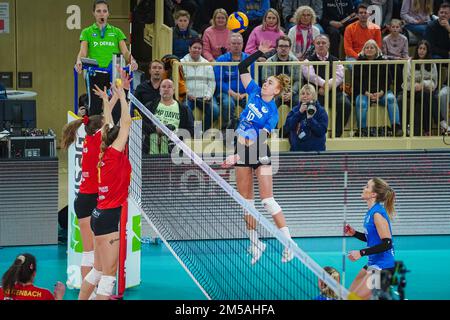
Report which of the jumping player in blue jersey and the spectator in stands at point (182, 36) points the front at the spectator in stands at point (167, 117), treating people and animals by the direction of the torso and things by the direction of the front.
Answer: the spectator in stands at point (182, 36)

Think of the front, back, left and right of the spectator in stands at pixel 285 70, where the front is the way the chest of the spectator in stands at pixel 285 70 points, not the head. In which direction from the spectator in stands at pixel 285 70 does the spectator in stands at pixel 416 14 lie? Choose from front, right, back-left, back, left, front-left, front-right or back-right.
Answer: back-left

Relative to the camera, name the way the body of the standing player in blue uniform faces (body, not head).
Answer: to the viewer's left

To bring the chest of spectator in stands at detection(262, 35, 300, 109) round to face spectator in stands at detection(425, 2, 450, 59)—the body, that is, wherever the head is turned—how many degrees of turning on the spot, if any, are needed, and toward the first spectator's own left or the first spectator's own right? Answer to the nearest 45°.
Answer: approximately 135° to the first spectator's own left

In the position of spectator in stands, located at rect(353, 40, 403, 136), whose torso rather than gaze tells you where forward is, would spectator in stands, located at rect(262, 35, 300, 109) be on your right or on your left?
on your right

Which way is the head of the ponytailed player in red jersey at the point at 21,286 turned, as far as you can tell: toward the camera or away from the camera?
away from the camera

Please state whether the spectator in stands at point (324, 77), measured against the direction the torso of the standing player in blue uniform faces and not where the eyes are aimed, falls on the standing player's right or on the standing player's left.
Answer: on the standing player's right

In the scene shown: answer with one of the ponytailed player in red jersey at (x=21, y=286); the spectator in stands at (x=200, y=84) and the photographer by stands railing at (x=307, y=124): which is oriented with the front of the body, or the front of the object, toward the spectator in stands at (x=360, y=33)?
the ponytailed player in red jersey

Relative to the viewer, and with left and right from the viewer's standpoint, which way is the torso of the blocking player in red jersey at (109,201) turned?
facing away from the viewer and to the right of the viewer

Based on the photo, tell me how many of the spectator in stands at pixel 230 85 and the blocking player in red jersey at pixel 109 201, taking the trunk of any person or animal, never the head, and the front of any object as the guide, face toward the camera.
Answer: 1
